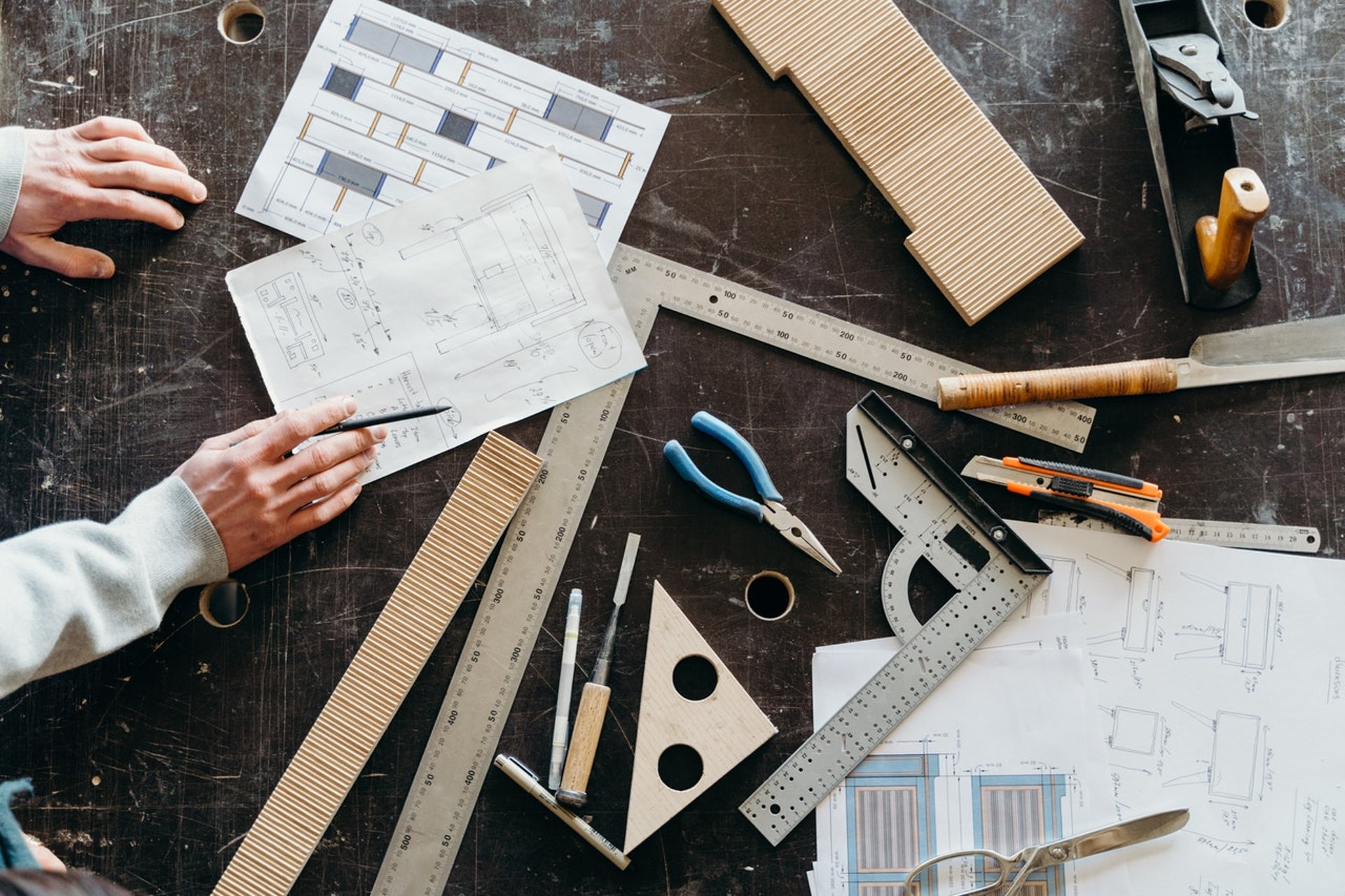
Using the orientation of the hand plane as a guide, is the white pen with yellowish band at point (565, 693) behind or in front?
behind

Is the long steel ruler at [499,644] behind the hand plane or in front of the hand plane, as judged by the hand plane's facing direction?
behind

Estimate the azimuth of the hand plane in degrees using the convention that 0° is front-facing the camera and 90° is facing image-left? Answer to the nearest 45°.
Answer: approximately 180°
